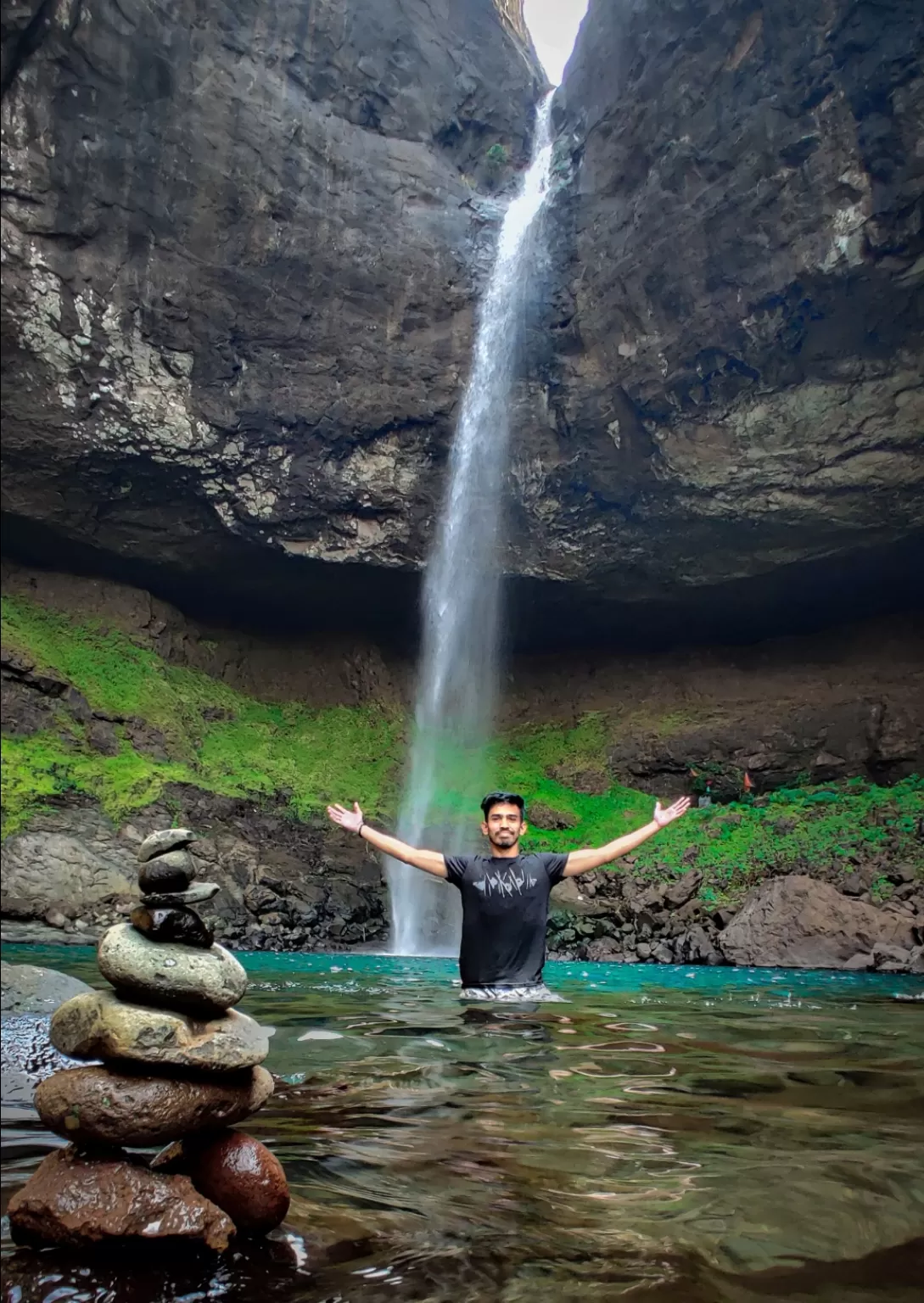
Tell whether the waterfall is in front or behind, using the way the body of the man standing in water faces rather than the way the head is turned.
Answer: behind

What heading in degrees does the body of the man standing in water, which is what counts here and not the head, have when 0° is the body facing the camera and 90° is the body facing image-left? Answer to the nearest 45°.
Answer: approximately 0°
